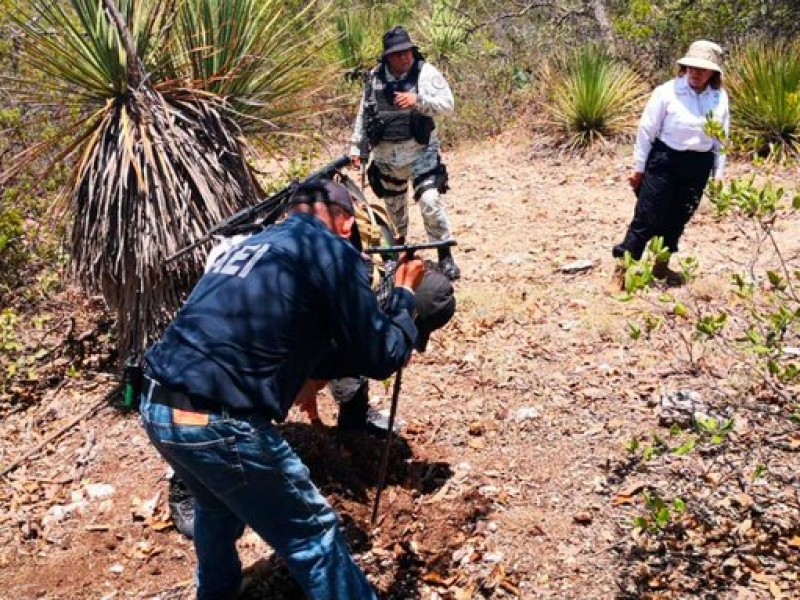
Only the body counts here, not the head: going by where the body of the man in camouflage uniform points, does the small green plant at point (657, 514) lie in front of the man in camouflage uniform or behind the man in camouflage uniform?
in front

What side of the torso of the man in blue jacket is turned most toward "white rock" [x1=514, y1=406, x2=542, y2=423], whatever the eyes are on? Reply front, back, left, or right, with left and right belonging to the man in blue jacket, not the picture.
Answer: front

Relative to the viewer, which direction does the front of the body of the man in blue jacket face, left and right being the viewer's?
facing away from the viewer and to the right of the viewer

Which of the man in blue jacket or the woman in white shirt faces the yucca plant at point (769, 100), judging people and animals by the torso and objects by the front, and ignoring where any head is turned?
the man in blue jacket

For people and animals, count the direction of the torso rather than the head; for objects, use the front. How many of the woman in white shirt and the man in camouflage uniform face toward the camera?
2

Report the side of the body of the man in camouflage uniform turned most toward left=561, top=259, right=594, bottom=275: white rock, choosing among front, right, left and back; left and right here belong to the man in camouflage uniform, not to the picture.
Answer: left

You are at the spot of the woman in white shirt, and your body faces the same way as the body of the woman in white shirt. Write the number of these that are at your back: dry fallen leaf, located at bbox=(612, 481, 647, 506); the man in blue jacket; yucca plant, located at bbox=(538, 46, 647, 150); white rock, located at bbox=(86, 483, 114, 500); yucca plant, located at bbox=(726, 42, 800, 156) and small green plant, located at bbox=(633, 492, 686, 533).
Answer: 2

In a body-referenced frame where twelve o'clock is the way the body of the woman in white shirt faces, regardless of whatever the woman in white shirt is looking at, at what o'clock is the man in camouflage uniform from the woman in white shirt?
The man in camouflage uniform is roughly at 3 o'clock from the woman in white shirt.

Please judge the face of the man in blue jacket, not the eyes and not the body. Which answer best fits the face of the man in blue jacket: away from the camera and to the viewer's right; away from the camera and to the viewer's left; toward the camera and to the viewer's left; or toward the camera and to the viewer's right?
away from the camera and to the viewer's right

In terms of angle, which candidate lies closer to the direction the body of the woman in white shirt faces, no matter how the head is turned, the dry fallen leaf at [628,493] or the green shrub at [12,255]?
the dry fallen leaf

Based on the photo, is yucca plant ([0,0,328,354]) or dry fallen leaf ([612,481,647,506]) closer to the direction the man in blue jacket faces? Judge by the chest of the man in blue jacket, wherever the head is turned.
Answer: the dry fallen leaf

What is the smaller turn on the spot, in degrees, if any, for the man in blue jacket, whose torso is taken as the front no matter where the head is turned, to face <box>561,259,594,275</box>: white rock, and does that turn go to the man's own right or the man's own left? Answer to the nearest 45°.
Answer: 0° — they already face it

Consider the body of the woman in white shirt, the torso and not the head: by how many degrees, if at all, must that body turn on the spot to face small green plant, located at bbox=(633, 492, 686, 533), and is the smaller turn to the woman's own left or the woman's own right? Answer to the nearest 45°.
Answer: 0° — they already face it

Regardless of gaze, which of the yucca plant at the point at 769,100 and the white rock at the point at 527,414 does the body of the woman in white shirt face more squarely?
the white rock

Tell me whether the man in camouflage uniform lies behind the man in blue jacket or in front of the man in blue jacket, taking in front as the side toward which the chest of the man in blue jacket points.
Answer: in front

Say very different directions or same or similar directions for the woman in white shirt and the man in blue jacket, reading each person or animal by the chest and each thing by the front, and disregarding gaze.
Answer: very different directions
